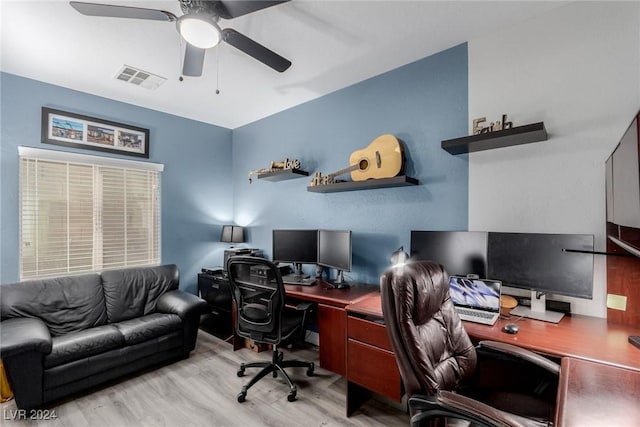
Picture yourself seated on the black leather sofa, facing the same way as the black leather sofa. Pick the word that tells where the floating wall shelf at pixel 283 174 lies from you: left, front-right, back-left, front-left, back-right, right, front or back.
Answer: front-left

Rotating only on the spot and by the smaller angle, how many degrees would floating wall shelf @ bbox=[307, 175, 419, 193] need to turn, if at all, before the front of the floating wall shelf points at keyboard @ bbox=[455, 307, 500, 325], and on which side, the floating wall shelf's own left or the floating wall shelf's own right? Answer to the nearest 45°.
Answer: approximately 90° to the floating wall shelf's own left

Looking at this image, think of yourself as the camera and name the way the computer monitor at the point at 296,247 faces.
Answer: facing the viewer

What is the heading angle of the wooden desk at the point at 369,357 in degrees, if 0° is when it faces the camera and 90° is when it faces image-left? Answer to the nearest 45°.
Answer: approximately 45°

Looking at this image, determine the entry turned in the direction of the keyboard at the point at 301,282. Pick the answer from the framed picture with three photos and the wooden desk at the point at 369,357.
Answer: the framed picture with three photos

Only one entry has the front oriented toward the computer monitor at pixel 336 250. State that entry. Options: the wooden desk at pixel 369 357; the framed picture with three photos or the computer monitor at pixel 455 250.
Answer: the framed picture with three photos

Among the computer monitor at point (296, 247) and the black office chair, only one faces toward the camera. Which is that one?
the computer monitor

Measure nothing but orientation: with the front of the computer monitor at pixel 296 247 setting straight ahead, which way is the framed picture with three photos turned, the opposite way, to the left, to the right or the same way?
to the left

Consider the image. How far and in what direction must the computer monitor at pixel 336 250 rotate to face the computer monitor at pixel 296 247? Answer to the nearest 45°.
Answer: approximately 90° to its right

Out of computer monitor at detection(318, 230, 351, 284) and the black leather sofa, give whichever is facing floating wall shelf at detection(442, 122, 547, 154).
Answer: the black leather sofa

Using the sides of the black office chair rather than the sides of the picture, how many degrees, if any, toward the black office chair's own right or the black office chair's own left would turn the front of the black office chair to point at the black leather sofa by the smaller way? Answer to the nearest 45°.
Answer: approximately 135° to the black office chair's own left

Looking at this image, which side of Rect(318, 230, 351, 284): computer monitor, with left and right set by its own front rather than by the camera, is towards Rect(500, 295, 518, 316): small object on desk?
left

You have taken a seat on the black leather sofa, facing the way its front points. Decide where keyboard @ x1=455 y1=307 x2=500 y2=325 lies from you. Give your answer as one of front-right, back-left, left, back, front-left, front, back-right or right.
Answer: front

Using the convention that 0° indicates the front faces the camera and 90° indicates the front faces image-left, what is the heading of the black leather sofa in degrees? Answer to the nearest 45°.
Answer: approximately 315°

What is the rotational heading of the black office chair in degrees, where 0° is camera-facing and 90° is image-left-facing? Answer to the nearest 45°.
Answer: approximately 225°

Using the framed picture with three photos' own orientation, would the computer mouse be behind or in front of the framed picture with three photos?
in front

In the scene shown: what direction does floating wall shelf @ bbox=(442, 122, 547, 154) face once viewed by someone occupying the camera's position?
facing the viewer and to the left of the viewer

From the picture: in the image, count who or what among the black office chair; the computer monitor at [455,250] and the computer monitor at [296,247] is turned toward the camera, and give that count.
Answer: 2

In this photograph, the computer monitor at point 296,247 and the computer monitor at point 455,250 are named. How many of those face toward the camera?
2
